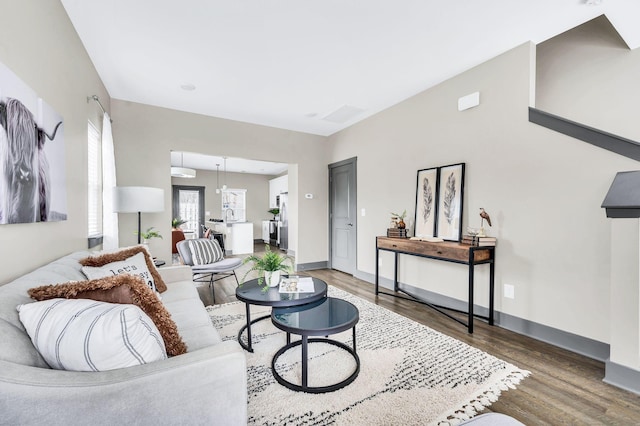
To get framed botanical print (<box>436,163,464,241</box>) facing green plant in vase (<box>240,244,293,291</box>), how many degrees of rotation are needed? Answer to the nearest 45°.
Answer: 0° — it already faces it

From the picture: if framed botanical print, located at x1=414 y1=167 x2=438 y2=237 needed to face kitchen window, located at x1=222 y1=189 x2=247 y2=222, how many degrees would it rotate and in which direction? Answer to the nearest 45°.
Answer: approximately 90° to its right

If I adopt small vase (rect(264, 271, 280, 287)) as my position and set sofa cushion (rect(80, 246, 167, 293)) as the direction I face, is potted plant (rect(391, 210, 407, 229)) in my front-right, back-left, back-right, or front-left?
back-right

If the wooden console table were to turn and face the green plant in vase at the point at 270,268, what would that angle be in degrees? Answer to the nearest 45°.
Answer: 0° — it already faces it

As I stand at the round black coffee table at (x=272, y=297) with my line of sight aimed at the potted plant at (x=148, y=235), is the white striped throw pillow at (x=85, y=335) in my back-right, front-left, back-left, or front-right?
back-left

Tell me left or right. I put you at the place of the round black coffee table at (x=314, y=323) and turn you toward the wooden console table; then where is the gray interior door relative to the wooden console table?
left

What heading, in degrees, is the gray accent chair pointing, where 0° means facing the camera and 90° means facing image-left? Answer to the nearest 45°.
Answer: approximately 315°

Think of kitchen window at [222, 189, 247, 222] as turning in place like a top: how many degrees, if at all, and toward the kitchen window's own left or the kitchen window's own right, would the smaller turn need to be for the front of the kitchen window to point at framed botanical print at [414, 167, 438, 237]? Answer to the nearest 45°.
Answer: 0° — it already faces it
